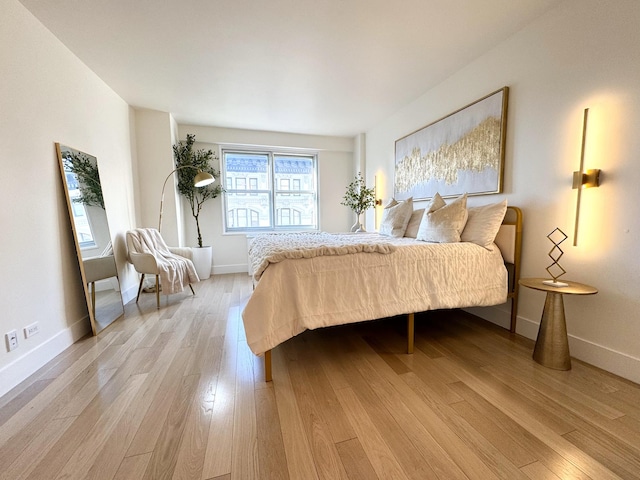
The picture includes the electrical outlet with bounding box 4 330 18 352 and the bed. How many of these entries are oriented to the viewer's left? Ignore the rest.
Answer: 1

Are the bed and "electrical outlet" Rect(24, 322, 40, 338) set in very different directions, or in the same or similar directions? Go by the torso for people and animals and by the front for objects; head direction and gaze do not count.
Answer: very different directions

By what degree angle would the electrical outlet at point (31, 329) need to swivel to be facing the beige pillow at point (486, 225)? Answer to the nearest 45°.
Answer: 0° — it already faces it

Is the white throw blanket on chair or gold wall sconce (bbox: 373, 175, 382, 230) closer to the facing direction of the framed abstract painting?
the white throw blanket on chair

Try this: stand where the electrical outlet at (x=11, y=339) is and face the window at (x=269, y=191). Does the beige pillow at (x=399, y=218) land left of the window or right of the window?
right

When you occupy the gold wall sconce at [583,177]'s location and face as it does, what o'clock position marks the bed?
The bed is roughly at 2 o'clock from the gold wall sconce.

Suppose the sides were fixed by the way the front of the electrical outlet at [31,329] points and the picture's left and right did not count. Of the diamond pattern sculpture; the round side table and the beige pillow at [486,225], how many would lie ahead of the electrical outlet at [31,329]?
3

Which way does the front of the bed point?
to the viewer's left

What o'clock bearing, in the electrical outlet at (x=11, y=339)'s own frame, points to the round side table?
The round side table is roughly at 12 o'clock from the electrical outlet.

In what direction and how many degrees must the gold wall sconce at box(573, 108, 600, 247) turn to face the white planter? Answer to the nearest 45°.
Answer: approximately 45° to its right

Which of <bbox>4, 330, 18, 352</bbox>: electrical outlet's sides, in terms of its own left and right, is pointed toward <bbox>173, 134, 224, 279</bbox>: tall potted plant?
left

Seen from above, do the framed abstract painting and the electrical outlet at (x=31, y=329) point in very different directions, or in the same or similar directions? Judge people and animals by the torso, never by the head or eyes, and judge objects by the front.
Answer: very different directions
